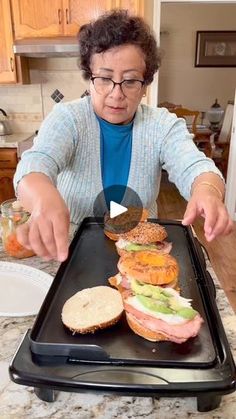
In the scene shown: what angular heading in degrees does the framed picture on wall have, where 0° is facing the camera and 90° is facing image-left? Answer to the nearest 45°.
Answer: approximately 0°

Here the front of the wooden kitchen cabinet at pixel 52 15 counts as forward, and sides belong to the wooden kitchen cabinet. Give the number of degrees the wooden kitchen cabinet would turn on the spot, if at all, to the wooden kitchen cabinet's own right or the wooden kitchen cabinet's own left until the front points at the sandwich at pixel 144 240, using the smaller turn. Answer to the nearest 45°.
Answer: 0° — it already faces it

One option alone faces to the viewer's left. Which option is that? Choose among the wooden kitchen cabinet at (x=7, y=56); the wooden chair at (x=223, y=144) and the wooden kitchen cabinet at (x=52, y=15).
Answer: the wooden chair

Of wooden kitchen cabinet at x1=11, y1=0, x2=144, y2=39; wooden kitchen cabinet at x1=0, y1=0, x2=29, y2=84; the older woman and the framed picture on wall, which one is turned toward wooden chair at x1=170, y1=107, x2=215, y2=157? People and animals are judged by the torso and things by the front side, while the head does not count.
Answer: the framed picture on wall

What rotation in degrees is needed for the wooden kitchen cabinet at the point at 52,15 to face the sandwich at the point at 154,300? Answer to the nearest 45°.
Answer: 0° — it already faces it

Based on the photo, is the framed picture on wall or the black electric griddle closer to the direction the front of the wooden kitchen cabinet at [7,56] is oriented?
the black electric griddle

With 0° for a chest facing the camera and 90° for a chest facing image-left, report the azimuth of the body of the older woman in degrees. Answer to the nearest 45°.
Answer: approximately 0°
